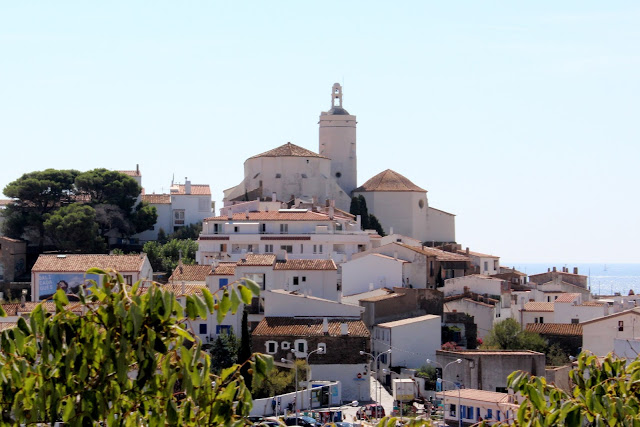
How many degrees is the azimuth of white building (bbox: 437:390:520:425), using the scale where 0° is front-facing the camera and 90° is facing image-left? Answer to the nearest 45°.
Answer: approximately 0°

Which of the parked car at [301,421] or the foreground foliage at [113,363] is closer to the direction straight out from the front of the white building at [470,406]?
the foreground foliage

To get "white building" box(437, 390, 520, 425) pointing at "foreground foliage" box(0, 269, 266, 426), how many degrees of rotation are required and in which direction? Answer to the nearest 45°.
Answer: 0° — it already faces it

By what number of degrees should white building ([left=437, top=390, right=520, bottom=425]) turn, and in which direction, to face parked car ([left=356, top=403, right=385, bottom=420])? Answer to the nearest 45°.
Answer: approximately 90° to its right

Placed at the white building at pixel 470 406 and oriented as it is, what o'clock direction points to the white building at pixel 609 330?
the white building at pixel 609 330 is roughly at 7 o'clock from the white building at pixel 470 406.

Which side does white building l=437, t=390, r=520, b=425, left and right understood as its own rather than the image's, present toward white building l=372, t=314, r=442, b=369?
back

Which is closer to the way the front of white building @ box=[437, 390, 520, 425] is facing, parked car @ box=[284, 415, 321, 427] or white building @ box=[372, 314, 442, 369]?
the parked car

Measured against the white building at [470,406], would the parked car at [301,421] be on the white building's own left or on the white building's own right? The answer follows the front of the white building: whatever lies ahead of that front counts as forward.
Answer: on the white building's own right

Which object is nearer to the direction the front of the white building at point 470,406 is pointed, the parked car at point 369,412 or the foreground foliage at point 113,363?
the foreground foliage
